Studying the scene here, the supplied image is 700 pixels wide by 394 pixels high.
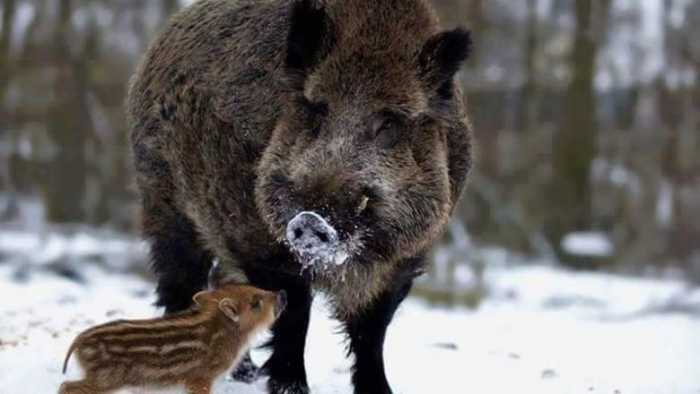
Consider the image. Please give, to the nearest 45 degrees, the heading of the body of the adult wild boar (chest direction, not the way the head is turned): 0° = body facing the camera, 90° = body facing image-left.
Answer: approximately 315°

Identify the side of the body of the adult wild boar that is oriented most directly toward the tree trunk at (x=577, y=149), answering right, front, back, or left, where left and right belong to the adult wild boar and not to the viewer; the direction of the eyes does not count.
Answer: left
